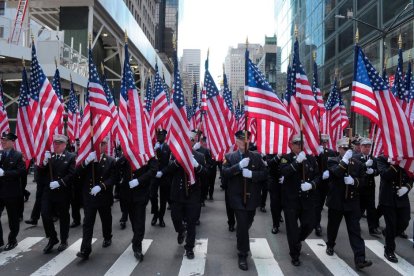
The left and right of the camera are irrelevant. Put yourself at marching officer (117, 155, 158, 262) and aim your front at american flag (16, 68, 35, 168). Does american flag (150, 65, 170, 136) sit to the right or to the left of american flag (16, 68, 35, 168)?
right

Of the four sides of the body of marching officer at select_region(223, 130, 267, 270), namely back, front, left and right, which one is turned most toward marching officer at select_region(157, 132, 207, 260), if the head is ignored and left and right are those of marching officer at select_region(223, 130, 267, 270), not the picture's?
right

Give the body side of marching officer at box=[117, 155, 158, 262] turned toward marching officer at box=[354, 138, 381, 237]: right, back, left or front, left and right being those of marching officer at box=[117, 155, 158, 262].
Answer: left

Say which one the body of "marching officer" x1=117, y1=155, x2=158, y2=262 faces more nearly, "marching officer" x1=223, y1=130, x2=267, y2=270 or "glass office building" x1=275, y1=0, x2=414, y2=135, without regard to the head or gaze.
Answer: the marching officer

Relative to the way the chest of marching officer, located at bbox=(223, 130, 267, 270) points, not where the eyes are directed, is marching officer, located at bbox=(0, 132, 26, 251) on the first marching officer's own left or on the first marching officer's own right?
on the first marching officer's own right

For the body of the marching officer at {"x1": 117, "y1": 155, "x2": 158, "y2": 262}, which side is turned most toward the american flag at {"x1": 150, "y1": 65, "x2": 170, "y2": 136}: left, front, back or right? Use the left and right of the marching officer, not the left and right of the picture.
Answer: back

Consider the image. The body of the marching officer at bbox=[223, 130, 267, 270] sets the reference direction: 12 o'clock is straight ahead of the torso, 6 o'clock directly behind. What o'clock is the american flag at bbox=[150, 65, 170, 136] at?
The american flag is roughly at 5 o'clock from the marching officer.

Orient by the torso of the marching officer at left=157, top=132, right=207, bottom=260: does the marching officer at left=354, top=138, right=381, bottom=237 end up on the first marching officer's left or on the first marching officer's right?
on the first marching officer's left

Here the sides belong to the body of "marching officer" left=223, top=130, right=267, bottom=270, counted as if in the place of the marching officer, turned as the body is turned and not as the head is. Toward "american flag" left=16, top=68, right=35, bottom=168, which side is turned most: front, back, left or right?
right

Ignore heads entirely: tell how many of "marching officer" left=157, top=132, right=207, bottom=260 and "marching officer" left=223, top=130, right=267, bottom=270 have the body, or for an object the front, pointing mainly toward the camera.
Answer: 2
